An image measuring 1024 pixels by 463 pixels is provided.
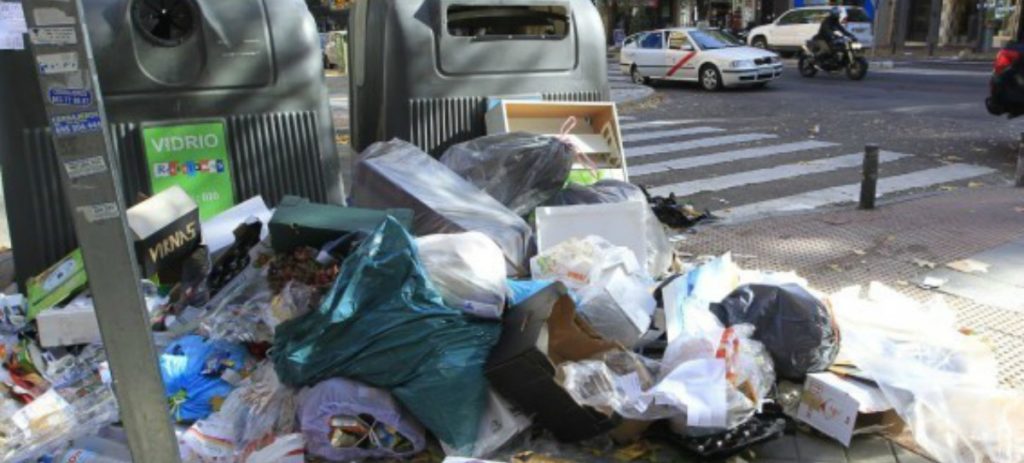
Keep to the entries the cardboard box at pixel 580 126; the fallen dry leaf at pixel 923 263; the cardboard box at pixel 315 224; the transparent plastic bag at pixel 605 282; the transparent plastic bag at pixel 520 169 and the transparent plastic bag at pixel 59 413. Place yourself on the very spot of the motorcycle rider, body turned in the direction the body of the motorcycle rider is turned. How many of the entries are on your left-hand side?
0

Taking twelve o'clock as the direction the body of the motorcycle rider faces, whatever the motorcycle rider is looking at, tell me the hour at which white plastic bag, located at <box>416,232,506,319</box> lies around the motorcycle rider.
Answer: The white plastic bag is roughly at 3 o'clock from the motorcycle rider.

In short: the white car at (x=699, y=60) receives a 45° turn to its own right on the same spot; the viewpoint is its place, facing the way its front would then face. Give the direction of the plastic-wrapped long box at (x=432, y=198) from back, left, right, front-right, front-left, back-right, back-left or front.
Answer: front

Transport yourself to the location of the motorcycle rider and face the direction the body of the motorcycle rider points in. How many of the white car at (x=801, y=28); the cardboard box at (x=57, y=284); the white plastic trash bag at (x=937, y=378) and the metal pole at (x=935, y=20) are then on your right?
2

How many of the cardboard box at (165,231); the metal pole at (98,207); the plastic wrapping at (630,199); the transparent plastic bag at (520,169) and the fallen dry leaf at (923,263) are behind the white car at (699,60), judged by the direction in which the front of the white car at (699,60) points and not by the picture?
0

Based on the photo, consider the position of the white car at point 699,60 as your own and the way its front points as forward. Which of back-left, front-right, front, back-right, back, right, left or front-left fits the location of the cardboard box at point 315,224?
front-right

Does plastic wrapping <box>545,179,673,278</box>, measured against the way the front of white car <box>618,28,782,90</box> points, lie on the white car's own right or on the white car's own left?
on the white car's own right

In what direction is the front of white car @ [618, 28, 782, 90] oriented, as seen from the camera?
facing the viewer and to the right of the viewer

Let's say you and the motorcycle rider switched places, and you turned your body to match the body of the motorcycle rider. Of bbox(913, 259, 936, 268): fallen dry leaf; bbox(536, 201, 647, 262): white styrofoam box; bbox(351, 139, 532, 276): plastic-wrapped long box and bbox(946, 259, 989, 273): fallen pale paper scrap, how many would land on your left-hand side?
0

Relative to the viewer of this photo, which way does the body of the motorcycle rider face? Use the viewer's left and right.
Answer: facing to the right of the viewer

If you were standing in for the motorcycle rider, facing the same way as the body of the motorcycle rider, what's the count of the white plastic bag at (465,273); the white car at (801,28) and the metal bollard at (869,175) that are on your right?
2

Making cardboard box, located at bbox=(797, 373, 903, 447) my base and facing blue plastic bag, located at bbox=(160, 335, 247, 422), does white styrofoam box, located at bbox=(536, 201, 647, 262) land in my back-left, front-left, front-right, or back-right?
front-right

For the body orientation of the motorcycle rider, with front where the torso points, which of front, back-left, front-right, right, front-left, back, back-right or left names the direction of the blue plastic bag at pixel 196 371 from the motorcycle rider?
right

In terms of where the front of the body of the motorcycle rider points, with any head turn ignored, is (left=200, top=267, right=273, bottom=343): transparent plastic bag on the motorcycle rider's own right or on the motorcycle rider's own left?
on the motorcycle rider's own right

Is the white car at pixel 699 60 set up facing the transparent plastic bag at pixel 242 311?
no

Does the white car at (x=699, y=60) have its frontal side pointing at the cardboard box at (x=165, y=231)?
no

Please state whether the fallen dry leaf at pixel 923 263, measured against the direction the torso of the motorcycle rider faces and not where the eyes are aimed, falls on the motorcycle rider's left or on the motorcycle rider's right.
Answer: on the motorcycle rider's right
